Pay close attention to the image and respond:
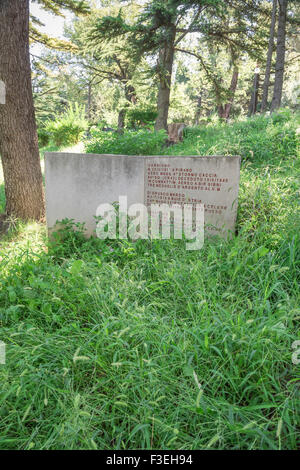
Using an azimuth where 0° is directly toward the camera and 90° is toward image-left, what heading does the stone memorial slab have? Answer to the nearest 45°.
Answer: approximately 0°

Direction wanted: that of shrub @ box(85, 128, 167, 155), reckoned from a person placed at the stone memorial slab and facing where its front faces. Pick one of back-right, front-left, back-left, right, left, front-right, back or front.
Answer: back

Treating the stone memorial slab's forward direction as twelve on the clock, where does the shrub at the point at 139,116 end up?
The shrub is roughly at 6 o'clock from the stone memorial slab.
